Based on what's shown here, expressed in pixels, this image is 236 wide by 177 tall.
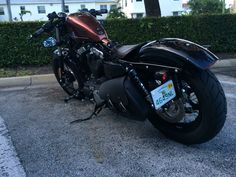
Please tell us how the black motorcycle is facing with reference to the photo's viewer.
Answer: facing away from the viewer and to the left of the viewer

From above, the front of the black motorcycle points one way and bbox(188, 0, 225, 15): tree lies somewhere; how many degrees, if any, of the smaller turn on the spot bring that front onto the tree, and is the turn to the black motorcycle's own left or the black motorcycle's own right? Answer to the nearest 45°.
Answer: approximately 45° to the black motorcycle's own right

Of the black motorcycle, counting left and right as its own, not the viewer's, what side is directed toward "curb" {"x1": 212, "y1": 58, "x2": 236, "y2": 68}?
right

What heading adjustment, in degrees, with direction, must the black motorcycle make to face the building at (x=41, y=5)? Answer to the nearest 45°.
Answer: approximately 45° to its right

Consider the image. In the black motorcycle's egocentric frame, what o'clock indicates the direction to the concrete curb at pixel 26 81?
The concrete curb is roughly at 12 o'clock from the black motorcycle.

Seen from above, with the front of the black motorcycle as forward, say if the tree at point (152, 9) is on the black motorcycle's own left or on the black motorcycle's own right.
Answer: on the black motorcycle's own right

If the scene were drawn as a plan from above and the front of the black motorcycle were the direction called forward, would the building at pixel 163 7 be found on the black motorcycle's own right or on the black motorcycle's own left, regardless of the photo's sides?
on the black motorcycle's own right
